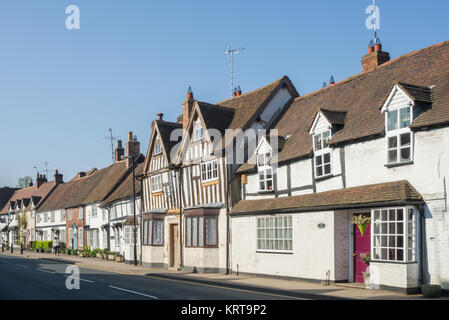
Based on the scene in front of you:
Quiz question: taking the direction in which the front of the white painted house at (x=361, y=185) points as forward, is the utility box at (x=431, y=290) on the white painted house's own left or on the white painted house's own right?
on the white painted house's own left

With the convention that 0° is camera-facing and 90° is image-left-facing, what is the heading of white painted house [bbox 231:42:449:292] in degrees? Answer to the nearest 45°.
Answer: approximately 45°

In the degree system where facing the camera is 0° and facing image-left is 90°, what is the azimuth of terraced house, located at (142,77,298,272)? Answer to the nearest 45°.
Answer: approximately 45°

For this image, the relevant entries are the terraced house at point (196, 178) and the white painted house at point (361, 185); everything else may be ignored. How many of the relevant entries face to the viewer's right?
0
